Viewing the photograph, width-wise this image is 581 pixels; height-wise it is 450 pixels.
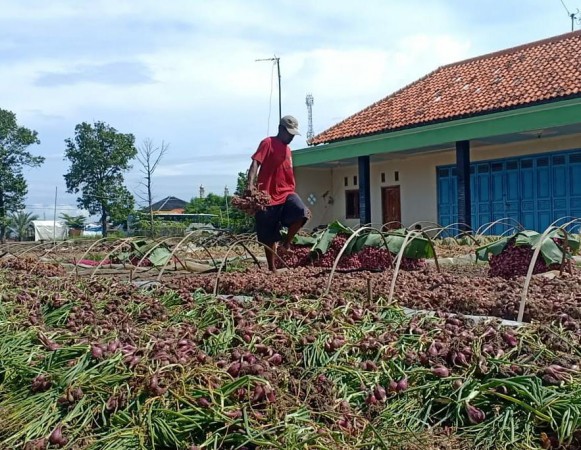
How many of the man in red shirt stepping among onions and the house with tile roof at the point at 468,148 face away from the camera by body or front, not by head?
0

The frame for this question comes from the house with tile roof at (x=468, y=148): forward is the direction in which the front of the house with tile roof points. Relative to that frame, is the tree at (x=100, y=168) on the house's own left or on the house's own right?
on the house's own right

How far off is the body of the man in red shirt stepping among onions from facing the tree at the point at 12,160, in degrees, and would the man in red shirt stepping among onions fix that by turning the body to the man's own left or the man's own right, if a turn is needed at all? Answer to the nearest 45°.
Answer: approximately 180°

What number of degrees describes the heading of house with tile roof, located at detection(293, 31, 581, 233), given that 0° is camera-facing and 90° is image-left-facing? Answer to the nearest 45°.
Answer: approximately 45°

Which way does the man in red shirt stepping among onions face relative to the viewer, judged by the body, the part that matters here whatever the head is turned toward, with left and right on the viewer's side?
facing the viewer and to the right of the viewer

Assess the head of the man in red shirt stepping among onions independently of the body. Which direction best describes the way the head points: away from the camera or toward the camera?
toward the camera

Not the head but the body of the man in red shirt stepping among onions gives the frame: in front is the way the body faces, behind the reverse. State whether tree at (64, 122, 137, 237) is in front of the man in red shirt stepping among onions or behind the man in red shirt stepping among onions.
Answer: behind

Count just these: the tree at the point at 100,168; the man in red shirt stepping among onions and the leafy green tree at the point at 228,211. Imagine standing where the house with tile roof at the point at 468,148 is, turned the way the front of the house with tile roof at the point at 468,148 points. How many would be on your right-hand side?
2

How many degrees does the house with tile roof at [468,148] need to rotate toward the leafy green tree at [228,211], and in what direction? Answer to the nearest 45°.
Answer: approximately 90° to its right

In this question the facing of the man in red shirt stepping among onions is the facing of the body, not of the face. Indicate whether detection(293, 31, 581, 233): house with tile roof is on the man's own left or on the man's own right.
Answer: on the man's own left

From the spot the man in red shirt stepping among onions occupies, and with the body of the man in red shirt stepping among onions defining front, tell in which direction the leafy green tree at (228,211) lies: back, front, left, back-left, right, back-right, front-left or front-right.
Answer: back-left

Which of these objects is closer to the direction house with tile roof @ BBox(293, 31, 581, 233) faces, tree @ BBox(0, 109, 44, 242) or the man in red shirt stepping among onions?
the man in red shirt stepping among onions
